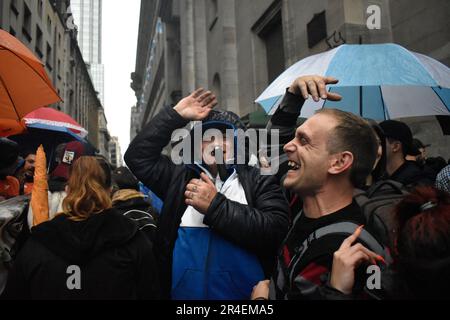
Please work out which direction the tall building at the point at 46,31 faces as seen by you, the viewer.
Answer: facing to the right of the viewer

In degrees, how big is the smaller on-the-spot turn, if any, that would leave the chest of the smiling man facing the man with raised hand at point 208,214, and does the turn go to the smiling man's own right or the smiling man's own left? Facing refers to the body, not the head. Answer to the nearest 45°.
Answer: approximately 90° to the smiling man's own right

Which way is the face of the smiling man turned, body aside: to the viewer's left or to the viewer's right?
to the viewer's left

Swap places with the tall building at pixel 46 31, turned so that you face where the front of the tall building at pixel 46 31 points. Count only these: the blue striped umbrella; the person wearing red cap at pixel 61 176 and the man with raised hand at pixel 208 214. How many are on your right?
3

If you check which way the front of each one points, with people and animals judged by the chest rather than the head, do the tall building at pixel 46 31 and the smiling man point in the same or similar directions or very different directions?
very different directions

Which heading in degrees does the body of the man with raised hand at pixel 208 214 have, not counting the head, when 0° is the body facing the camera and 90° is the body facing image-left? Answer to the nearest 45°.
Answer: approximately 0°

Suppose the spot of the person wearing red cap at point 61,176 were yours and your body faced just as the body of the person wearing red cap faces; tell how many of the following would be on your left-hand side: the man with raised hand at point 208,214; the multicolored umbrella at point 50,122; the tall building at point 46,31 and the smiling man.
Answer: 2

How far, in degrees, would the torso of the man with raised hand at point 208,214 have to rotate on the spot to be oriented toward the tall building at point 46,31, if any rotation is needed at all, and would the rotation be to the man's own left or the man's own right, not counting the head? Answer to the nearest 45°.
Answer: approximately 135° to the man's own right

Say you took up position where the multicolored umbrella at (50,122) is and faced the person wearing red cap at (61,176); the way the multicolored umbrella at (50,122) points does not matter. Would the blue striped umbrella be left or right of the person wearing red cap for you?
left

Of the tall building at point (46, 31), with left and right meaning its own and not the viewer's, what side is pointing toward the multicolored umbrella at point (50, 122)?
right

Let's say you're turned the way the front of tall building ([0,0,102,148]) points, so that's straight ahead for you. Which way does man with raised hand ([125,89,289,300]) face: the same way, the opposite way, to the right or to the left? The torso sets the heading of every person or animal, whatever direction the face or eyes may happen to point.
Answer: to the right

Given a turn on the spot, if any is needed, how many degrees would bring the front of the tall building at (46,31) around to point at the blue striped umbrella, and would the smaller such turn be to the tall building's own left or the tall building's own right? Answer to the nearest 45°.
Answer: approximately 90° to the tall building's own right
